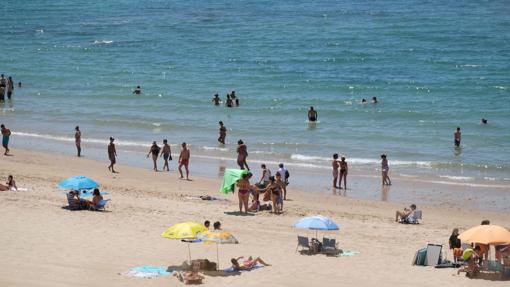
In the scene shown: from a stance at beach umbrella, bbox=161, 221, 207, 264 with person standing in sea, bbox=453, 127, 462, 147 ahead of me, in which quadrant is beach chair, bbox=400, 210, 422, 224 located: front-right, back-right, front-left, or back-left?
front-right

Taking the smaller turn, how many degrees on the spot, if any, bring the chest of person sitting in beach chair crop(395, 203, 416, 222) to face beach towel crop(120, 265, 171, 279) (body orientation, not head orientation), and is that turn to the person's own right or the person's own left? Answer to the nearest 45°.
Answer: approximately 45° to the person's own left

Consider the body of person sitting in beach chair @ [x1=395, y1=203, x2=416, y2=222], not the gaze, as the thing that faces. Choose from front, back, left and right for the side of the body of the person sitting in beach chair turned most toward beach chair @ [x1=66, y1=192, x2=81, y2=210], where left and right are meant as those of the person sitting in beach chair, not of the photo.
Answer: front

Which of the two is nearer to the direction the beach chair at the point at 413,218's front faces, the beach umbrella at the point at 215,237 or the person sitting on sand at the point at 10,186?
the person sitting on sand

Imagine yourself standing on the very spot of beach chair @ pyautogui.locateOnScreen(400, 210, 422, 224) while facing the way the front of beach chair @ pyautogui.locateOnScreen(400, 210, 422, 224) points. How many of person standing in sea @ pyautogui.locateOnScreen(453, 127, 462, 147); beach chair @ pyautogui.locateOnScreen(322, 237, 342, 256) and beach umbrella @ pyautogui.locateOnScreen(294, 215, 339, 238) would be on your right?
1

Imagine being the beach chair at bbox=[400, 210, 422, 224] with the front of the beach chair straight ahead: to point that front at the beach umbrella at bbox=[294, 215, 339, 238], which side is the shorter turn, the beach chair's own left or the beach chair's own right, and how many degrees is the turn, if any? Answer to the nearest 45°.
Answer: approximately 45° to the beach chair's own left

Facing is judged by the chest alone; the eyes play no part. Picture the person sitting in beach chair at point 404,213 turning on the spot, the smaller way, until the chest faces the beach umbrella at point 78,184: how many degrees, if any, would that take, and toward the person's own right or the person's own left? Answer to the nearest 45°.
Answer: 0° — they already face it

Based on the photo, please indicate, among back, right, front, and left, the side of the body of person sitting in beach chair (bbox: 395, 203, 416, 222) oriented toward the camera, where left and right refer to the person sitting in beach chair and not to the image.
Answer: left

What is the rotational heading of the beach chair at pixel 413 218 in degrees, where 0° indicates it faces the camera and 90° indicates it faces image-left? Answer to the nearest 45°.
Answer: approximately 90°

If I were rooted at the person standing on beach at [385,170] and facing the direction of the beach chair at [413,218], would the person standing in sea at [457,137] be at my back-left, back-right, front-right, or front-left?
back-left

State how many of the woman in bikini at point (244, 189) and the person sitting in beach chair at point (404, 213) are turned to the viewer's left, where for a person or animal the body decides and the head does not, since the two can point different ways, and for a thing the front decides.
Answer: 1
